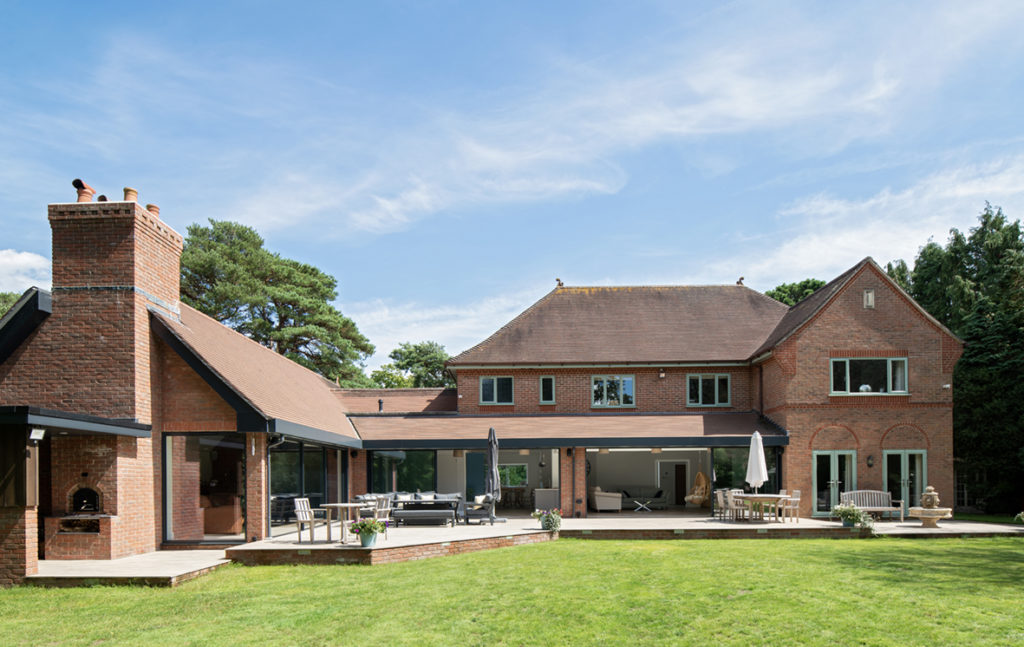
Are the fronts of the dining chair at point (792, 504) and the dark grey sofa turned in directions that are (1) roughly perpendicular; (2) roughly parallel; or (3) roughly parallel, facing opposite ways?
roughly perpendicular

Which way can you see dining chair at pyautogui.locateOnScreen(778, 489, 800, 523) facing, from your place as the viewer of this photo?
facing to the left of the viewer

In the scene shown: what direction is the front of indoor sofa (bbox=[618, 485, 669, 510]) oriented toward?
toward the camera

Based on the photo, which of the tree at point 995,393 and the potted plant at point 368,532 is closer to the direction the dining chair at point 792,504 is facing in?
the potted plant

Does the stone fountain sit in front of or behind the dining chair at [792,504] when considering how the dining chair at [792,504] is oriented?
behind

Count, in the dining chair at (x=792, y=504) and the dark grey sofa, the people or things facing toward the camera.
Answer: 1
